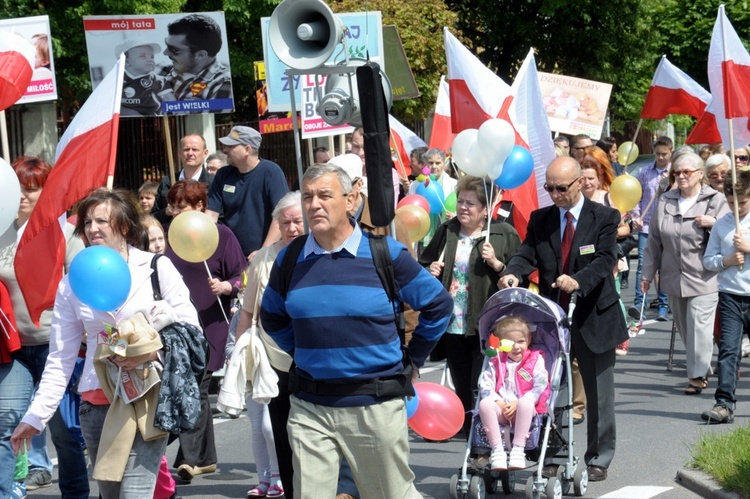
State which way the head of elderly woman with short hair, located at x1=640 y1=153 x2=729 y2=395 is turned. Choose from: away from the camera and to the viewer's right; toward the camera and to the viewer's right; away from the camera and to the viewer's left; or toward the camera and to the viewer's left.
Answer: toward the camera and to the viewer's left

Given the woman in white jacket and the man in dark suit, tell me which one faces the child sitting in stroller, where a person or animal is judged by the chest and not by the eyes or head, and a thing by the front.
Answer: the man in dark suit

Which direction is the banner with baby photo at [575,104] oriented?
toward the camera

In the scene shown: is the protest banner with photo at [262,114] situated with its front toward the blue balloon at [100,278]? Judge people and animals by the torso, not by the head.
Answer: yes

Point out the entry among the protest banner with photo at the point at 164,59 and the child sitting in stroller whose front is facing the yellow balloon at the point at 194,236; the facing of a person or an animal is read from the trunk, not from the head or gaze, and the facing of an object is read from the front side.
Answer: the protest banner with photo

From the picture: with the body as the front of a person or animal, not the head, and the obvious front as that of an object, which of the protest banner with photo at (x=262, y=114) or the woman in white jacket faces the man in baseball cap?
the protest banner with photo

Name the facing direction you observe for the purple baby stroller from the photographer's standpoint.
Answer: facing the viewer and to the left of the viewer

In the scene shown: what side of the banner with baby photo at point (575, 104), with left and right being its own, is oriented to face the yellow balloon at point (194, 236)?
front

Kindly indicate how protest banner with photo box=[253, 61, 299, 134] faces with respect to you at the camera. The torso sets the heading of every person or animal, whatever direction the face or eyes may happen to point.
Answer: facing the viewer

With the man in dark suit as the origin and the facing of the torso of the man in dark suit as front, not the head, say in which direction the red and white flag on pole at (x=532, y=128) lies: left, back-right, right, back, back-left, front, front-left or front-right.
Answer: back-right

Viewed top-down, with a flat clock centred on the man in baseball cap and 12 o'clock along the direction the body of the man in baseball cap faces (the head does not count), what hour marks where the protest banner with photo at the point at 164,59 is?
The protest banner with photo is roughly at 4 o'clock from the man in baseball cap.

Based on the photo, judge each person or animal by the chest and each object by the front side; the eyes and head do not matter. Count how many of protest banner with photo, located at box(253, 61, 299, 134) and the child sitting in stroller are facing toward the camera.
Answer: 2

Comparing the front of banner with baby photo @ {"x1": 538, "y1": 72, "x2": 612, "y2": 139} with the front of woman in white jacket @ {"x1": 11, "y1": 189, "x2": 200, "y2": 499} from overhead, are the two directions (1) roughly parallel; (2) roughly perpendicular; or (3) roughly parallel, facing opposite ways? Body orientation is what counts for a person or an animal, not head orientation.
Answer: roughly parallel
